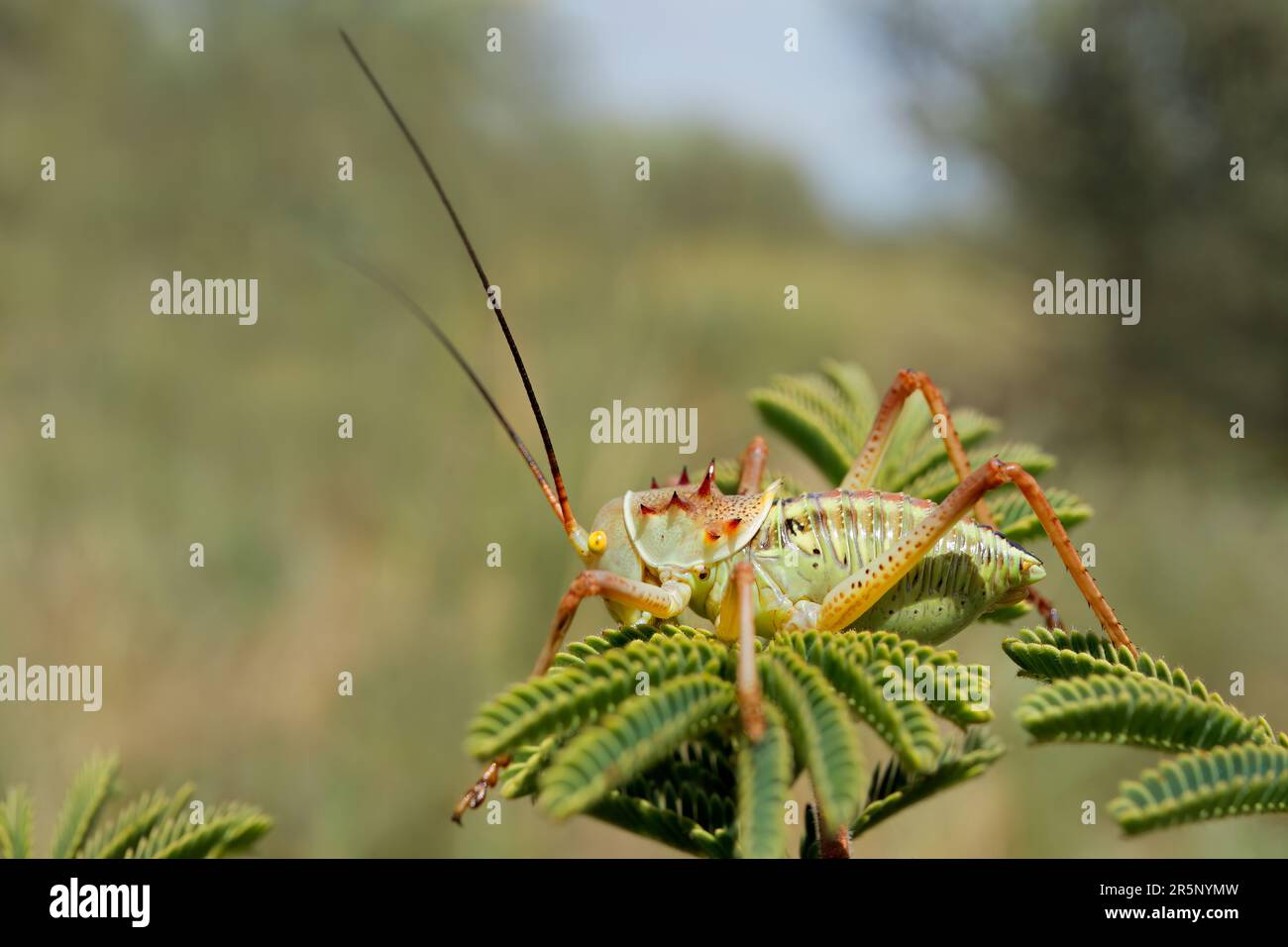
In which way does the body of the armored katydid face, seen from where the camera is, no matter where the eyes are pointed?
to the viewer's left
